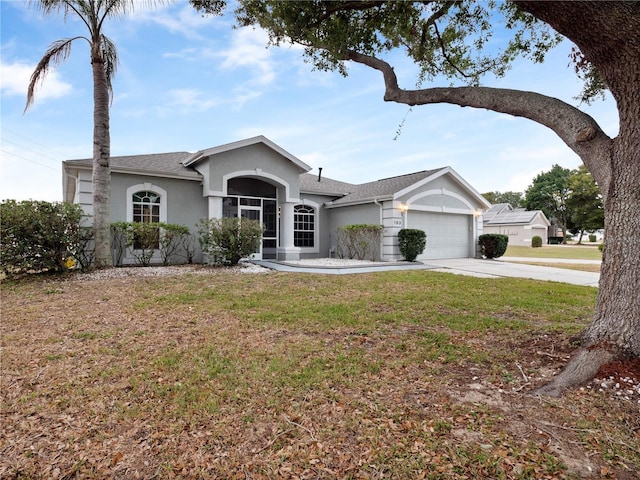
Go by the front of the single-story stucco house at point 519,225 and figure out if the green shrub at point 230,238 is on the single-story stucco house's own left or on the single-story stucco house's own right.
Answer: on the single-story stucco house's own right

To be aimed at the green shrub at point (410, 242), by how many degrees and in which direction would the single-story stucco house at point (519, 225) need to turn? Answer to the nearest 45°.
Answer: approximately 45° to its right

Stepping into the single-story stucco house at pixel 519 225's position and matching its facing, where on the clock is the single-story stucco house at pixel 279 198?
the single-story stucco house at pixel 279 198 is roughly at 2 o'clock from the single-story stucco house at pixel 519 225.

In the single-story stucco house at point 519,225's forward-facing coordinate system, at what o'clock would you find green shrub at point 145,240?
The green shrub is roughly at 2 o'clock from the single-story stucco house.
